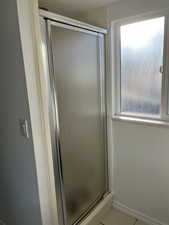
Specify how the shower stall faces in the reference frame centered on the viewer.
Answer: facing the viewer and to the right of the viewer

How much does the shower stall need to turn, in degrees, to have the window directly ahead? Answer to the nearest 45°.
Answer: approximately 45° to its left
